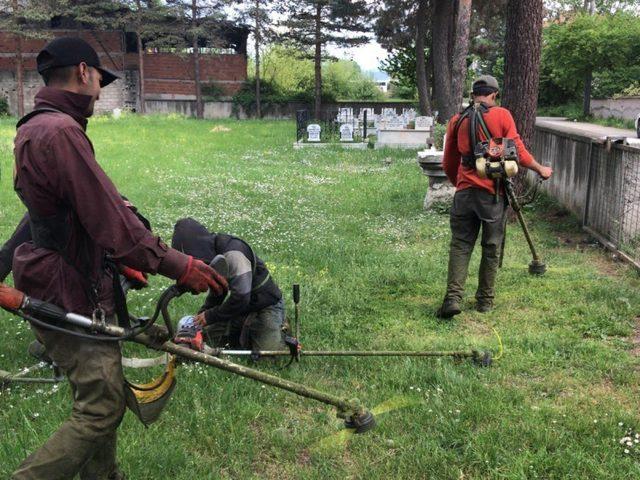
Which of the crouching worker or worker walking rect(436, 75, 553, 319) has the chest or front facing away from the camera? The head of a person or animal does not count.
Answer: the worker walking

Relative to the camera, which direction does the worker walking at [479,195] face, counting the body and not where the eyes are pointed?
away from the camera

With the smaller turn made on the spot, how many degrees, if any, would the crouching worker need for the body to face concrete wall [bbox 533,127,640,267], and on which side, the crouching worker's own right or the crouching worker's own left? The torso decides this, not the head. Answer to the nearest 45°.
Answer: approximately 135° to the crouching worker's own right

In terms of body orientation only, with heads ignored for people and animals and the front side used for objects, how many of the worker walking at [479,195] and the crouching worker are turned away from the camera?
1

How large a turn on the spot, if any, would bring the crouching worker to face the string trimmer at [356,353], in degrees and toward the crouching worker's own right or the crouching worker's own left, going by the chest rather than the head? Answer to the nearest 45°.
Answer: approximately 180°

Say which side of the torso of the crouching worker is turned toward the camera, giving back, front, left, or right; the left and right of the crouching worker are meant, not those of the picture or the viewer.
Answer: left

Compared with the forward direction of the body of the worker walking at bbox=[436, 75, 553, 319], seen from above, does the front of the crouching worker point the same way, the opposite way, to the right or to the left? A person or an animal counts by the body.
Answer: to the left
